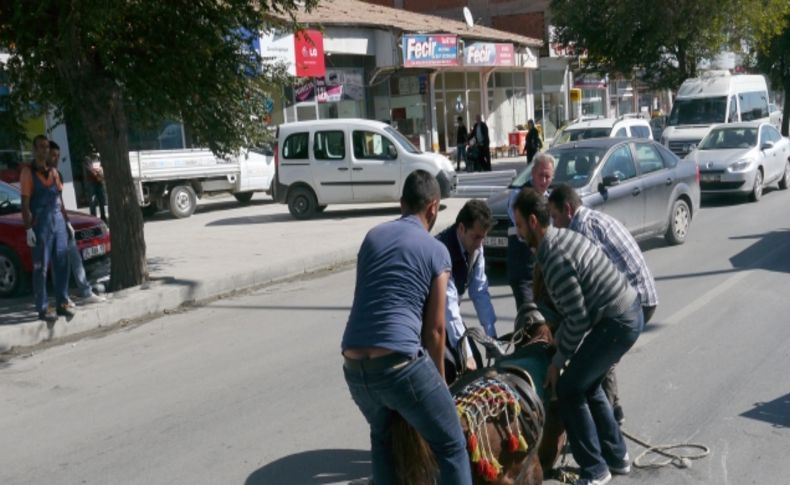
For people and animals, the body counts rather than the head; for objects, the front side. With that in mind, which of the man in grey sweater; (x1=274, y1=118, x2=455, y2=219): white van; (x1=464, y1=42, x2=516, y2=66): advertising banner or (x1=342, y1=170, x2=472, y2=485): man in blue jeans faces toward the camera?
the advertising banner

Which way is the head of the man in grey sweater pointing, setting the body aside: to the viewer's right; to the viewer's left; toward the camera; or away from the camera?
to the viewer's left

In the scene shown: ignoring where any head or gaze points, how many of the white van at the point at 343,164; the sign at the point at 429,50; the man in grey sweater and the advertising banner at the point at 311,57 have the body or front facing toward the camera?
2

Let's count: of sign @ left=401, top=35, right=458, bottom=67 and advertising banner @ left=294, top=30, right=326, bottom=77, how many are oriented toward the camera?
2

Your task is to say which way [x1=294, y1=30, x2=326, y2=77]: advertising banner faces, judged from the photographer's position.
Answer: facing the viewer

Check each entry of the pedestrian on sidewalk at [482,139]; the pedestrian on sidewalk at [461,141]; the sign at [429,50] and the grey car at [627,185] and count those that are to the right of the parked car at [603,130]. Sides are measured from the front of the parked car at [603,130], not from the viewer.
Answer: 3

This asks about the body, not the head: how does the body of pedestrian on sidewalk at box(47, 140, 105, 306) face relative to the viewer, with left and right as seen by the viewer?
facing the viewer and to the right of the viewer

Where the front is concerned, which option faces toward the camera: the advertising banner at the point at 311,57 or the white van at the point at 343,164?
the advertising banner

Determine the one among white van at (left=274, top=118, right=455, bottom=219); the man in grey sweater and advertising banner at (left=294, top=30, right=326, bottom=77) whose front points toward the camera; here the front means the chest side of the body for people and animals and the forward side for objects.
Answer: the advertising banner

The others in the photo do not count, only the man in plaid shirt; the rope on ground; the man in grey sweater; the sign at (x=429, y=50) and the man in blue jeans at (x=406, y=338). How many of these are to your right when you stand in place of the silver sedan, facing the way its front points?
1

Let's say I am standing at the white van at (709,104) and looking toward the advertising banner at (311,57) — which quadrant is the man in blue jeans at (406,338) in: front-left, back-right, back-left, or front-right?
front-left

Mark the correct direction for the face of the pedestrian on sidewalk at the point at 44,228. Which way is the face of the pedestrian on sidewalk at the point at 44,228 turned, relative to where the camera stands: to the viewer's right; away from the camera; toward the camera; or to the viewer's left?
toward the camera

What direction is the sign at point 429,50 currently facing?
toward the camera

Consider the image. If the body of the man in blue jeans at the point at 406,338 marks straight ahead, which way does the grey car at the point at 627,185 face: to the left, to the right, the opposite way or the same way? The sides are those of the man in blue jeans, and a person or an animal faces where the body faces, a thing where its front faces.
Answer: the opposite way

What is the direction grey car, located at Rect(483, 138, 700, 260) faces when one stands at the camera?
facing the viewer and to the left of the viewer

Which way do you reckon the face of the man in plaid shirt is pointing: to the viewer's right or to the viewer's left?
to the viewer's left

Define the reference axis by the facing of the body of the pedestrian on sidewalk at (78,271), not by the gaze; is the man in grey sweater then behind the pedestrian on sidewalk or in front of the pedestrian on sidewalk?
in front
